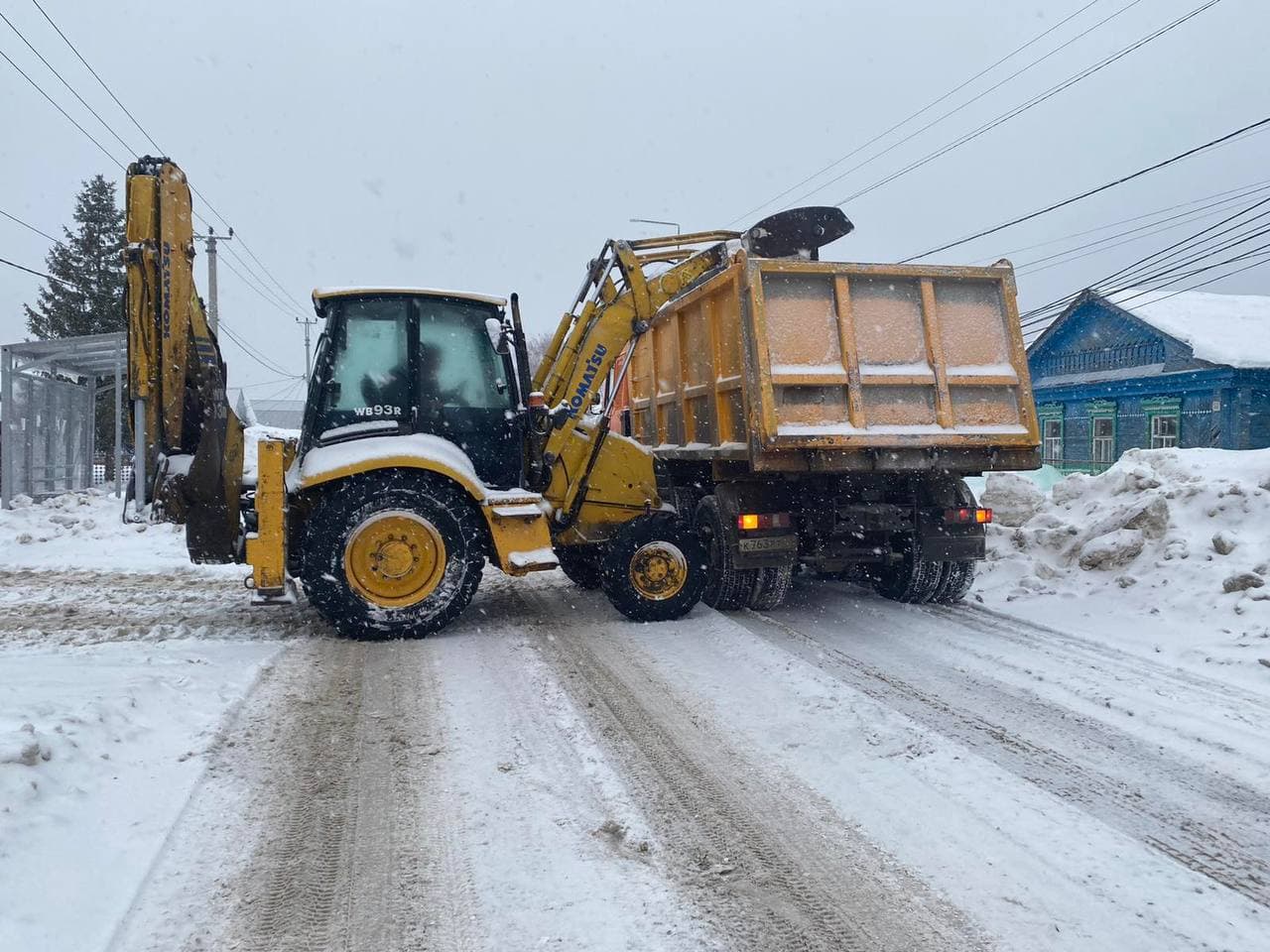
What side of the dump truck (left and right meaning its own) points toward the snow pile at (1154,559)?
right

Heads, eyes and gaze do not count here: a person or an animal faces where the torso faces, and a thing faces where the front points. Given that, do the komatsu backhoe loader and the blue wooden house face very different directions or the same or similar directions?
very different directions

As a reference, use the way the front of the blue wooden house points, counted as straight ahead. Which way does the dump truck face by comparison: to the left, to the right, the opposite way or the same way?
to the right

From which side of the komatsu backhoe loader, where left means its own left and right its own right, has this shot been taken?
right

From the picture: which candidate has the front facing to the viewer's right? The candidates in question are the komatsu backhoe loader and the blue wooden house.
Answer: the komatsu backhoe loader

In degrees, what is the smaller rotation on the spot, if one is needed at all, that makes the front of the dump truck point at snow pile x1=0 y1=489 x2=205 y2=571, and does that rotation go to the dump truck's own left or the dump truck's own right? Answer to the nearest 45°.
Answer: approximately 45° to the dump truck's own left

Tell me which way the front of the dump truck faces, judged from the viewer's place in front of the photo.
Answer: facing away from the viewer and to the left of the viewer

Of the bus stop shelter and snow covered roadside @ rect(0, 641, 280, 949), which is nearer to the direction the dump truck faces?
the bus stop shelter

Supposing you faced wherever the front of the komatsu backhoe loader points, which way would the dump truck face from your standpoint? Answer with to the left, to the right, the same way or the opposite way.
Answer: to the left

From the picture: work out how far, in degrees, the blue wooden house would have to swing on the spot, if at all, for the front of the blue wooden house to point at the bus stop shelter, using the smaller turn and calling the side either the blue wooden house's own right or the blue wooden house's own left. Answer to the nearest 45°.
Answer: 0° — it already faces it

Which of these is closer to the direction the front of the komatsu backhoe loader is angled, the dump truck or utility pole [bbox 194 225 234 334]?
the dump truck

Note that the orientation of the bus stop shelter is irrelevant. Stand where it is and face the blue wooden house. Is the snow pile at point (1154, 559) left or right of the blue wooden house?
right
